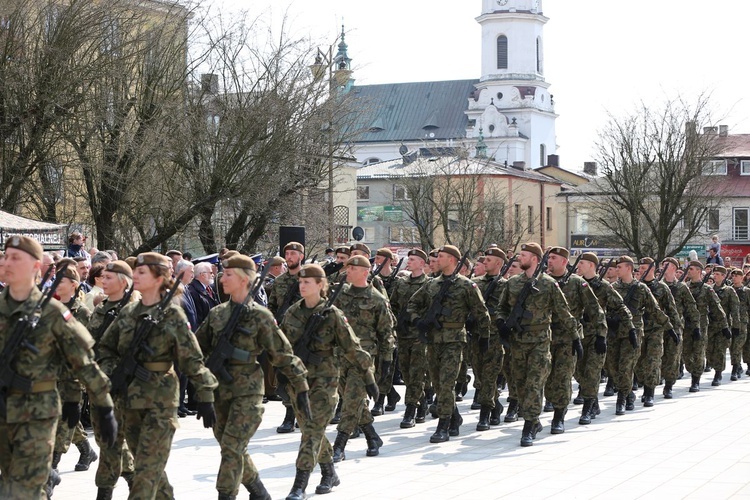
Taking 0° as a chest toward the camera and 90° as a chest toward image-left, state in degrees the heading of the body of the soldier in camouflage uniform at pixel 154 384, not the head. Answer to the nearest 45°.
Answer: approximately 45°

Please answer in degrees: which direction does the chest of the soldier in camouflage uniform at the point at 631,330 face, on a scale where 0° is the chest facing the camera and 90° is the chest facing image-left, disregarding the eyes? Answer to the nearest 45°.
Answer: approximately 45°

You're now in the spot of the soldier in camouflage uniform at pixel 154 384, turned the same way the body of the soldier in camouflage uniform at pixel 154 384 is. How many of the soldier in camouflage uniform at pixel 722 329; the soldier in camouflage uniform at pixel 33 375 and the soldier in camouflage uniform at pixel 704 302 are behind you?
2

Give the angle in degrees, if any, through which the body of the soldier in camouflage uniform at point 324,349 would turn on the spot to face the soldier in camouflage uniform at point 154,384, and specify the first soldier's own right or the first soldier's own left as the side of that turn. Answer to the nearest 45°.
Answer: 0° — they already face them

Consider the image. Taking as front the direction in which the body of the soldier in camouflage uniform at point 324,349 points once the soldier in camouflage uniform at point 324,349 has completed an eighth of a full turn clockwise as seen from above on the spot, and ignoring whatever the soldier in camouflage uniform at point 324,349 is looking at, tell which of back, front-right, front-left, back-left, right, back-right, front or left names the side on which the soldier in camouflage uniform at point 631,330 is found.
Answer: back-right

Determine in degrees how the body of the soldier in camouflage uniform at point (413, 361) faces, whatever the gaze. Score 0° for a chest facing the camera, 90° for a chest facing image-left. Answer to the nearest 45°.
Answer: approximately 45°

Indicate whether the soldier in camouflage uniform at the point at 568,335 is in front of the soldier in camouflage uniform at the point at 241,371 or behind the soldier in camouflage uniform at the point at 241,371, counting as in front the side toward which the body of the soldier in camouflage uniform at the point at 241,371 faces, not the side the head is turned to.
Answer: behind

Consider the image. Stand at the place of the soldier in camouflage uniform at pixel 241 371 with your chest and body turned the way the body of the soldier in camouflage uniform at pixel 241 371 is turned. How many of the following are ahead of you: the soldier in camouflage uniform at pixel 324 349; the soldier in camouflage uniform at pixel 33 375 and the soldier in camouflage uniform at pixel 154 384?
2
